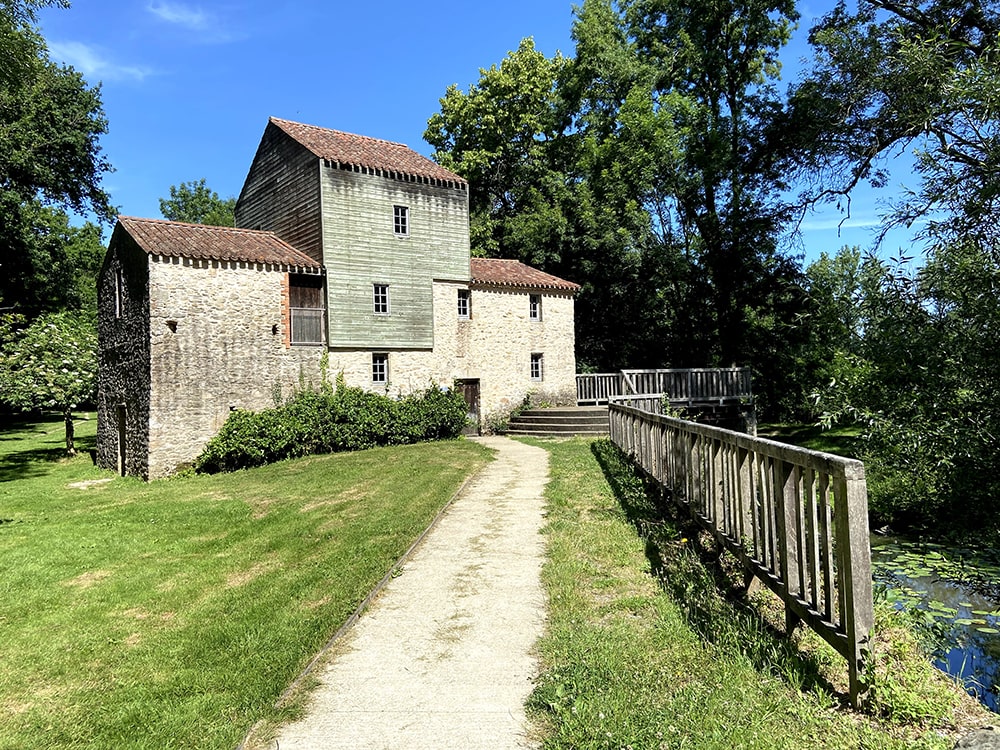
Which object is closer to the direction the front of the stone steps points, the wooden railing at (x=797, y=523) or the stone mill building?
the wooden railing

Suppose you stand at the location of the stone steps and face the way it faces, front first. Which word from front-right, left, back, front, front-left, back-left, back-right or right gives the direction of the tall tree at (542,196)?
back

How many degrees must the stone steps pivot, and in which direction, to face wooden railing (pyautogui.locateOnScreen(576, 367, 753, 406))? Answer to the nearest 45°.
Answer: approximately 135° to its left

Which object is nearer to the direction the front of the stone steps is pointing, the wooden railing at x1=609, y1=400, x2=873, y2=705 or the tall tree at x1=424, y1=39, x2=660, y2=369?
the wooden railing

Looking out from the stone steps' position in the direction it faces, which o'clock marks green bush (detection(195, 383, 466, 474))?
The green bush is roughly at 2 o'clock from the stone steps.

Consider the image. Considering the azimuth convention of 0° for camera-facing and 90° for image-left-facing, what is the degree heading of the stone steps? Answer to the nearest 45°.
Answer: approximately 0°

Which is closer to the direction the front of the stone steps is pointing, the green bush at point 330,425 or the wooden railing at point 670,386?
the green bush

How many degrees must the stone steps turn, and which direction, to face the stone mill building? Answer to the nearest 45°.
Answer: approximately 90° to its right

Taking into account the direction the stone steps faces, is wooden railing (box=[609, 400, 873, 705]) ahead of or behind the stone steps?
ahead

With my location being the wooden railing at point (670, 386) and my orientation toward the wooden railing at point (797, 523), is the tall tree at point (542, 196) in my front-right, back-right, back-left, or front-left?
back-right
